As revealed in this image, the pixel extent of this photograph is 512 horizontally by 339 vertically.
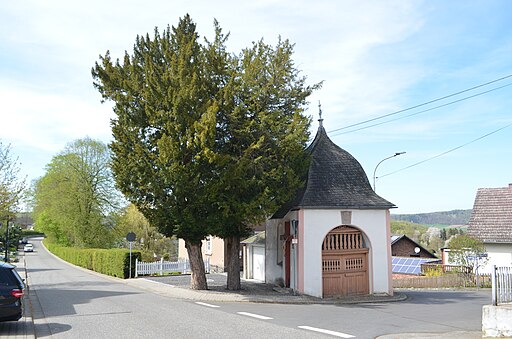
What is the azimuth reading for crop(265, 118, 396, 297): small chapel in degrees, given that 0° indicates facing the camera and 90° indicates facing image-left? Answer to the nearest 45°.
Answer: approximately 0°

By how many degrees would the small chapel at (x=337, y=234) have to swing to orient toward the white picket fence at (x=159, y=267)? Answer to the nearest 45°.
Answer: approximately 135° to its right

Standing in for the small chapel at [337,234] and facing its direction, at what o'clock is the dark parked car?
The dark parked car is roughly at 1 o'clock from the small chapel.

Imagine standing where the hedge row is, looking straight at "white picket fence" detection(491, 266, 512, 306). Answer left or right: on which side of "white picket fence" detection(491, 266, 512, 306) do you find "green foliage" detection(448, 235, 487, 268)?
left

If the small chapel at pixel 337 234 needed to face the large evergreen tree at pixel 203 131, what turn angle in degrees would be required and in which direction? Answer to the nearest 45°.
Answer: approximately 45° to its right

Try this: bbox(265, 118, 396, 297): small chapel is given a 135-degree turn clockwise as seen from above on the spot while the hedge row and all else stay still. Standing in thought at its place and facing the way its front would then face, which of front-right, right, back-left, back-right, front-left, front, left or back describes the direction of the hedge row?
front

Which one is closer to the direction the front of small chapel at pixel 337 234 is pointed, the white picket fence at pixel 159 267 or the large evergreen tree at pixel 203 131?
the large evergreen tree

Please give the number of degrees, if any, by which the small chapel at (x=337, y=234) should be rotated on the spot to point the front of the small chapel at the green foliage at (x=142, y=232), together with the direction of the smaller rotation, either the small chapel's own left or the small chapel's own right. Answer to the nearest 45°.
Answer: approximately 135° to the small chapel's own right

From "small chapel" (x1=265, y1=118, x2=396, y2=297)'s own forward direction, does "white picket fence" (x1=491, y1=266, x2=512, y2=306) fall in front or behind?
in front
